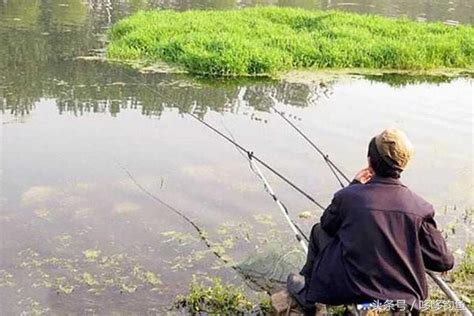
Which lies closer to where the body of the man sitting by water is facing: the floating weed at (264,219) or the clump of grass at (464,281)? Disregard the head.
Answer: the floating weed

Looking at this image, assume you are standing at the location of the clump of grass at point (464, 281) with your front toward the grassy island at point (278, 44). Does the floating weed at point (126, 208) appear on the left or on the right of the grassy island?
left

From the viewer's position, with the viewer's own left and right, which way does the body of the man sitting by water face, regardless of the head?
facing away from the viewer and to the left of the viewer

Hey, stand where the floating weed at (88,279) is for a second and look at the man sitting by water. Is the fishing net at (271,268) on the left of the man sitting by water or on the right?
left

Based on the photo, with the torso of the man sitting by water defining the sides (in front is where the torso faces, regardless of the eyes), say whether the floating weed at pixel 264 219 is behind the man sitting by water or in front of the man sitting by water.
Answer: in front

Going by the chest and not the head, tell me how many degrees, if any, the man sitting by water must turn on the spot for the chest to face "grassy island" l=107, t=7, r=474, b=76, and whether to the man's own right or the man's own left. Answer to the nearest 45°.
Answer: approximately 45° to the man's own right

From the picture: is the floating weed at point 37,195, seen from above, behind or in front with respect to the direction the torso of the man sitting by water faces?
in front

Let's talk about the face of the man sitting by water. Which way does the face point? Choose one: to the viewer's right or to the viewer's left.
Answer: to the viewer's left

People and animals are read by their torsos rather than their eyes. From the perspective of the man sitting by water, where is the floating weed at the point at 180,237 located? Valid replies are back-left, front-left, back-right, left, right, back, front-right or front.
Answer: front

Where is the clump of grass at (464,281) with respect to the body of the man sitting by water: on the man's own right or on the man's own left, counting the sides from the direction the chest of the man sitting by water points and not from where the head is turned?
on the man's own right

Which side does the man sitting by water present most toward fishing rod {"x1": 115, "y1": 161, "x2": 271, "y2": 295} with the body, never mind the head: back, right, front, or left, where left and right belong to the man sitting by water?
front
